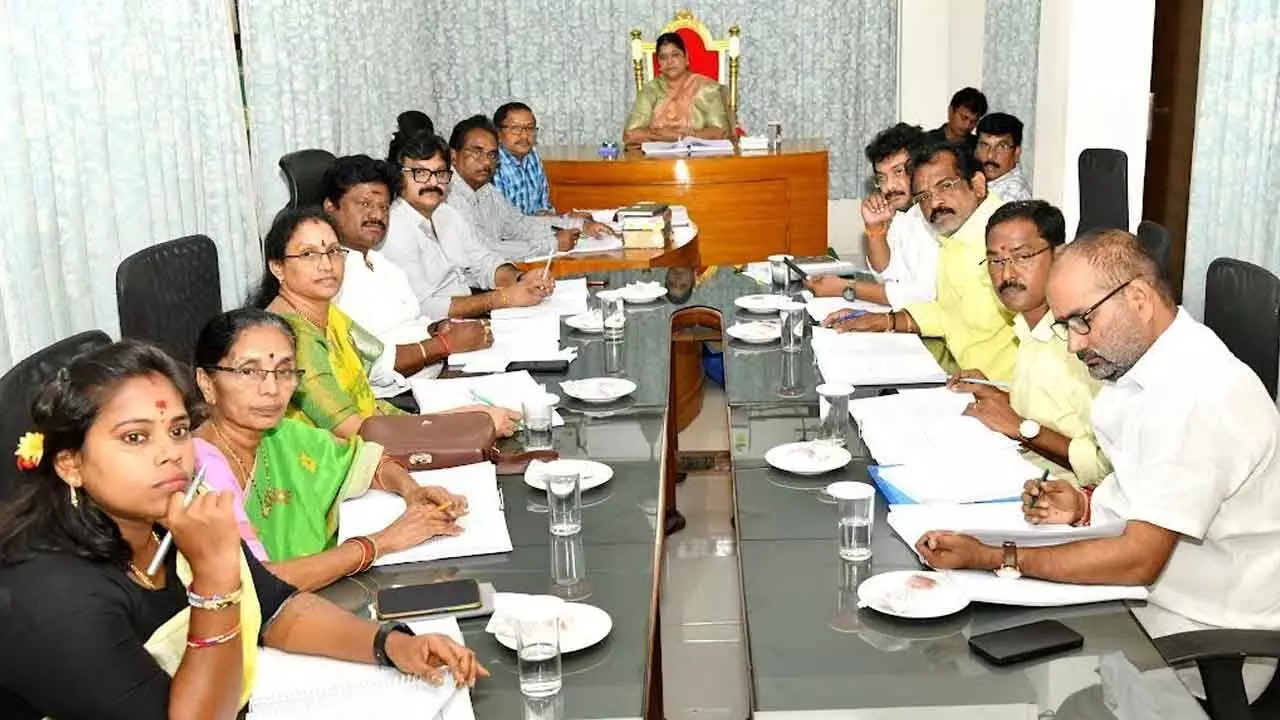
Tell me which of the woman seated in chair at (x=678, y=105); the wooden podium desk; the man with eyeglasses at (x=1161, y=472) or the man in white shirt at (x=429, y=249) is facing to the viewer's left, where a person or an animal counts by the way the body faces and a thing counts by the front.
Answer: the man with eyeglasses

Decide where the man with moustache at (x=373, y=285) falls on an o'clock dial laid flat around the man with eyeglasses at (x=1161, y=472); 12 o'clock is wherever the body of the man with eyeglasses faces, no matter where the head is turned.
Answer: The man with moustache is roughly at 1 o'clock from the man with eyeglasses.

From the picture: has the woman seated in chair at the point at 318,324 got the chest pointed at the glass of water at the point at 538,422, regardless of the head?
yes

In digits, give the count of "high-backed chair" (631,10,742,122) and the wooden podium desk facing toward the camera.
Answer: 2

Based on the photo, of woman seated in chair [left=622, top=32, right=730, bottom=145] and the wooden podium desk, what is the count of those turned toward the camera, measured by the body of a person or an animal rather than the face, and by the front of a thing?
2

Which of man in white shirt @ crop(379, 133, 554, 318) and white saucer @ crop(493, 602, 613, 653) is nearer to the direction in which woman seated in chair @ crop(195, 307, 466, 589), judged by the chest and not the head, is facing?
the white saucer
